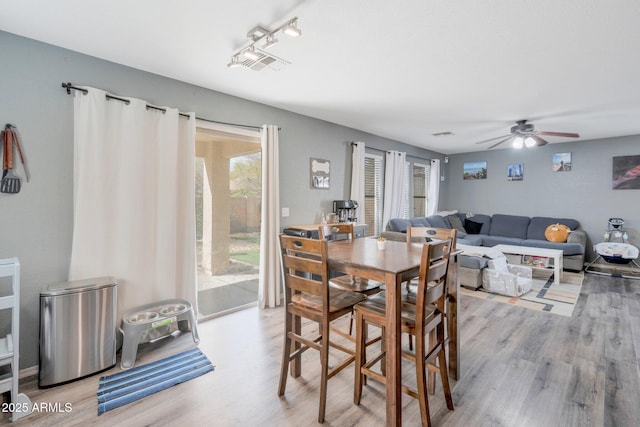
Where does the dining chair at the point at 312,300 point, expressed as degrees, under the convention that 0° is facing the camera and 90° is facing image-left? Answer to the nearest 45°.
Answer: approximately 225°

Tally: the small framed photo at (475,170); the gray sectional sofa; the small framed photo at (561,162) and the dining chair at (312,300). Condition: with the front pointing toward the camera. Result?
3

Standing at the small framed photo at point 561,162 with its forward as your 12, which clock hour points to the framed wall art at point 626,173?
The framed wall art is roughly at 9 o'clock from the small framed photo.

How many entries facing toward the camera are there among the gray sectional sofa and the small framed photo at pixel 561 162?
2

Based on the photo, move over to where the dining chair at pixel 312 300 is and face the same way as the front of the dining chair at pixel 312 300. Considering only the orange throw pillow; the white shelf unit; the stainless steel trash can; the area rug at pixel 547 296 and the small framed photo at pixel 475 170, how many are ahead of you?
3

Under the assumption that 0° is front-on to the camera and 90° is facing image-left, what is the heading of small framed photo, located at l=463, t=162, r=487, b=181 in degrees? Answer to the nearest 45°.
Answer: approximately 0°

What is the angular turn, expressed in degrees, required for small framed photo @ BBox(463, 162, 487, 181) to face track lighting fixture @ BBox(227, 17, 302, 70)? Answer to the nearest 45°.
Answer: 0° — it already faces it

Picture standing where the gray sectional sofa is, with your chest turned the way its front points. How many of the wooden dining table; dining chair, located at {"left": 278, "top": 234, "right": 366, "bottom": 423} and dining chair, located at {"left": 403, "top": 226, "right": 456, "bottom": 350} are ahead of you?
3

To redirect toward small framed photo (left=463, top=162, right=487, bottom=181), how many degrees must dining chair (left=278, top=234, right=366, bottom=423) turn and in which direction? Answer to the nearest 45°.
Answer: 0° — it already faces it

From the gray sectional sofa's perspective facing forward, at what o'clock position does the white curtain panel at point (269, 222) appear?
The white curtain panel is roughly at 1 o'clock from the gray sectional sofa.
